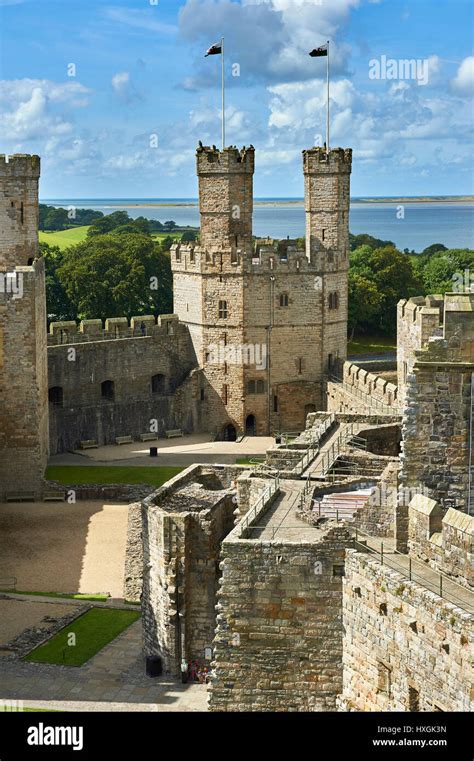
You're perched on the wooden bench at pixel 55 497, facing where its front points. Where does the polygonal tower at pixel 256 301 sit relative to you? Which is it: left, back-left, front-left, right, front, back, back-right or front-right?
back-left

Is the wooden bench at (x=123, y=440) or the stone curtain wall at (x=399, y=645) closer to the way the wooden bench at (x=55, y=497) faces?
the stone curtain wall

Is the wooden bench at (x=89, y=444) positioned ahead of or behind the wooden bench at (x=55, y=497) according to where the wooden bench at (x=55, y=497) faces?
behind

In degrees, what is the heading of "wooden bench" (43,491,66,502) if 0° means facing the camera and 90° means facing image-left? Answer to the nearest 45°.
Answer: approximately 0°

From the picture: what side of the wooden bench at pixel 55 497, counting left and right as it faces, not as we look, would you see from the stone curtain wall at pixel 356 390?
left

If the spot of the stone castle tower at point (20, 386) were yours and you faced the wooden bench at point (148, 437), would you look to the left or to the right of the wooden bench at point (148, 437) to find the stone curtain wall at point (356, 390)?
right

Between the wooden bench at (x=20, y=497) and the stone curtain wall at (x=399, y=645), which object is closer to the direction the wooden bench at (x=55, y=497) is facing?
the stone curtain wall

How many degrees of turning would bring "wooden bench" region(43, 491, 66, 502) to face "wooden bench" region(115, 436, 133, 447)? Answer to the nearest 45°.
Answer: approximately 180°

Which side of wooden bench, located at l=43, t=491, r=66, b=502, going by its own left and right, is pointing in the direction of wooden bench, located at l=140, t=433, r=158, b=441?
back

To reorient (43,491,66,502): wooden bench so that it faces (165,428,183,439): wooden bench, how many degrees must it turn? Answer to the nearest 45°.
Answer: approximately 135° to its left

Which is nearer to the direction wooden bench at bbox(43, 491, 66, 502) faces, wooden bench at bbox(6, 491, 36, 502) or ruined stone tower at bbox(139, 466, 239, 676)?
the ruined stone tower
